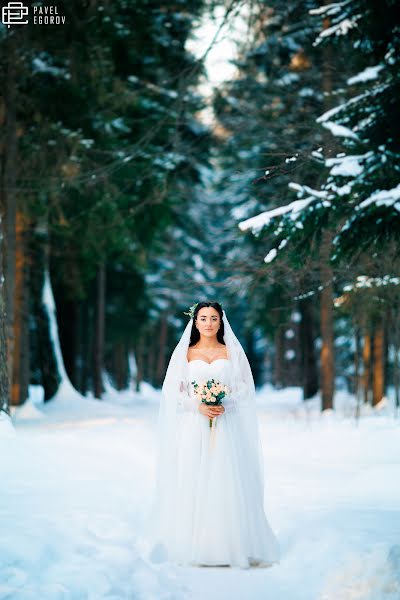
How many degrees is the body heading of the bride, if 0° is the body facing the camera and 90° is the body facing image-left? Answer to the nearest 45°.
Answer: approximately 0°
